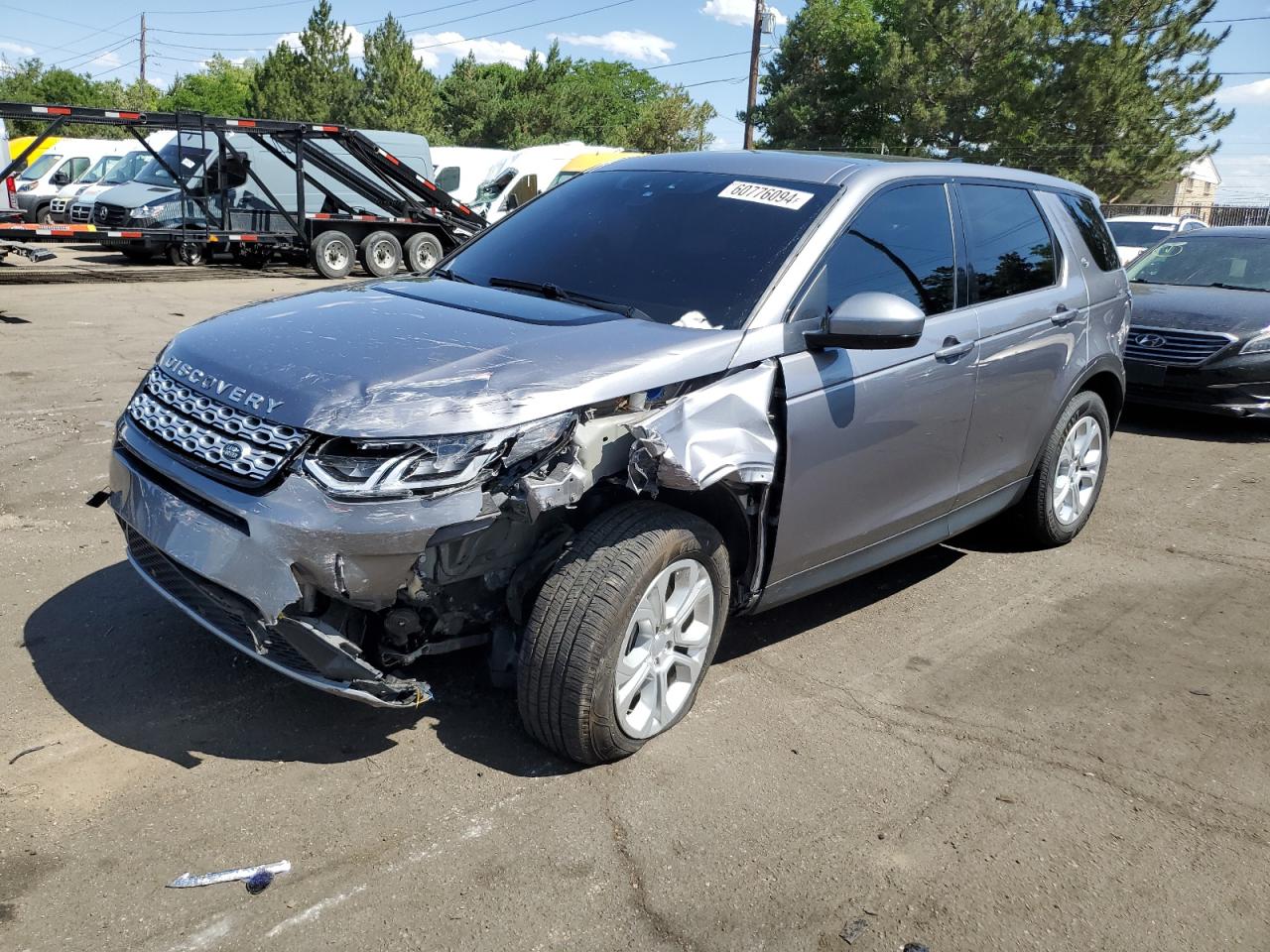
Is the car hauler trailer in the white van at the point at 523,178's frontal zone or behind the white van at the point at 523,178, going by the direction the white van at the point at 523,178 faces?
frontal zone

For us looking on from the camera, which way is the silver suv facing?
facing the viewer and to the left of the viewer

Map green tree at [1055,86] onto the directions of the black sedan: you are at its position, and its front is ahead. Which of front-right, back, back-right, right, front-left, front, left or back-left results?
back-right

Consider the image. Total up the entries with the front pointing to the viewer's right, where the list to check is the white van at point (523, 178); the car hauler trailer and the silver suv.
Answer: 0

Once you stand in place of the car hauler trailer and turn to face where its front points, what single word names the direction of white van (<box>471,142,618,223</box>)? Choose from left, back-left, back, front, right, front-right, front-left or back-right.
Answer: back-right

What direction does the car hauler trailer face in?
to the viewer's left

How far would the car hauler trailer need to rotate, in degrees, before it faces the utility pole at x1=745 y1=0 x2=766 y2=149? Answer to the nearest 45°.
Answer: approximately 135° to its right

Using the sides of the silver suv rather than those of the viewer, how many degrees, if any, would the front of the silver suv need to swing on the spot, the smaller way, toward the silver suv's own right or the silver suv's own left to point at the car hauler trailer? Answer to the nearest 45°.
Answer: approximately 135° to the silver suv's own right

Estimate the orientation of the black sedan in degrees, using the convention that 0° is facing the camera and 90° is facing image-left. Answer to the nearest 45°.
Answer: approximately 45°

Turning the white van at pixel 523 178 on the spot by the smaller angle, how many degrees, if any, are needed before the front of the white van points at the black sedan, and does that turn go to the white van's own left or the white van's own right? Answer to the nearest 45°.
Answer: approximately 45° to the white van's own left

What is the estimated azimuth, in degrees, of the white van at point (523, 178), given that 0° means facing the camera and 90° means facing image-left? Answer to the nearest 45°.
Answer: approximately 45°

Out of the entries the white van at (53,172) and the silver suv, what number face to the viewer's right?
0

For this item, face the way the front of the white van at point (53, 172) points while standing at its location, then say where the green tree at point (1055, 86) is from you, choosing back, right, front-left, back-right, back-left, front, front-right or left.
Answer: back-left

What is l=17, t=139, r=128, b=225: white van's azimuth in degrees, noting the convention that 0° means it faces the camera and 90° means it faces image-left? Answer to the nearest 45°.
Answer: approximately 45°

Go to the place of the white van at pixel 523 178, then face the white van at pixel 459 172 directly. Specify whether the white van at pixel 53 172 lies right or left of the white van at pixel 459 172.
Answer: left
